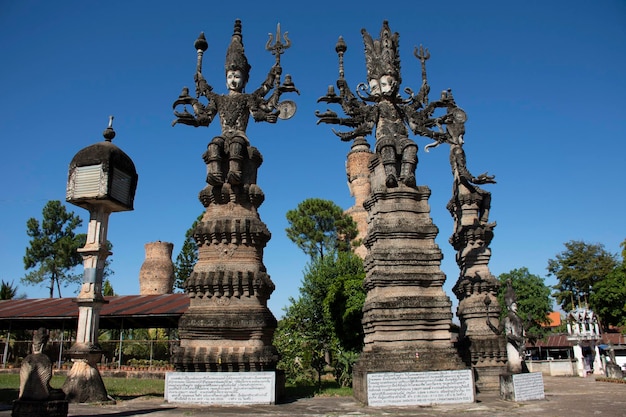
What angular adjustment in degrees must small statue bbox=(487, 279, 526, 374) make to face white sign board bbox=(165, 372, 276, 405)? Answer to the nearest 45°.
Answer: approximately 90° to its right

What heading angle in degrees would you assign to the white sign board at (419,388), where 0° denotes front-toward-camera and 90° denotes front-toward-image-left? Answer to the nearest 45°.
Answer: approximately 0°

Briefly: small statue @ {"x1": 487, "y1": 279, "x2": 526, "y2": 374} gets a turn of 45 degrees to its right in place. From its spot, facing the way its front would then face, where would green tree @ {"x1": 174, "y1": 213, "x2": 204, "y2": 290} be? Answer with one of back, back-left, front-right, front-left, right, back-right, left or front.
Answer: back-right

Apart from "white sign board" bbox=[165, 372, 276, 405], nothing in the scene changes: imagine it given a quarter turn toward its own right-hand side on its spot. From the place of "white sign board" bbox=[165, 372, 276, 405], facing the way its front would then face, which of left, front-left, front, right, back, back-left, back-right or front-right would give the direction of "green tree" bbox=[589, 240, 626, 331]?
back-right

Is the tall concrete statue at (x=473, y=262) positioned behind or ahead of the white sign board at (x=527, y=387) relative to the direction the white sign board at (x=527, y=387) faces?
behind

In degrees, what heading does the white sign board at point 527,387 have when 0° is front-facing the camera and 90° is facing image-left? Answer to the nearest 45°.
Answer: approximately 0°
